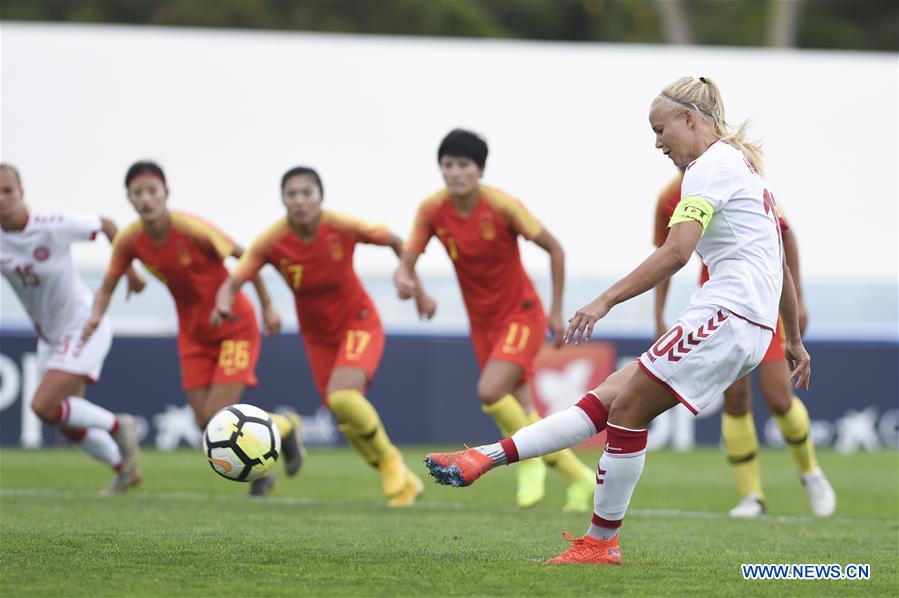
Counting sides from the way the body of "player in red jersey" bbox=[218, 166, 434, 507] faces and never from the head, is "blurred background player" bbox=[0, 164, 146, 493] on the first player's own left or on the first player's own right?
on the first player's own right

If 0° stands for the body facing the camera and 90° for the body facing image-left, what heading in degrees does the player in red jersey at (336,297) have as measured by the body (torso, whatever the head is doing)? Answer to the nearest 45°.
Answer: approximately 0°

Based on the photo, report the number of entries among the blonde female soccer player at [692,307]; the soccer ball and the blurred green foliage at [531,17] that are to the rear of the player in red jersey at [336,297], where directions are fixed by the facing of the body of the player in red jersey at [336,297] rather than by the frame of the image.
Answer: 1

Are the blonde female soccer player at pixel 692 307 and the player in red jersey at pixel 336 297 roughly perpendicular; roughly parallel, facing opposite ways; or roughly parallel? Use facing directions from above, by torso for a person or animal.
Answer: roughly perpendicular

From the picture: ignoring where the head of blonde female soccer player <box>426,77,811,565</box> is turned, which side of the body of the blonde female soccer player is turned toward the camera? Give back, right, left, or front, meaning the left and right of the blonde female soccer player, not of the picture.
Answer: left

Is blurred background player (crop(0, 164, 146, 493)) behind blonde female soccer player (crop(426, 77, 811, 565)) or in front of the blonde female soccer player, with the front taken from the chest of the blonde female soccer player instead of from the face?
in front

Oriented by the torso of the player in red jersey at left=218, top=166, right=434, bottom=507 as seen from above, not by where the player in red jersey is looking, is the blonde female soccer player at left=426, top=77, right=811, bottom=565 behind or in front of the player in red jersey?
in front

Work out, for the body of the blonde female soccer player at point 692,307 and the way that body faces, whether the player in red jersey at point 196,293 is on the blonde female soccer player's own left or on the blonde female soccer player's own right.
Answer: on the blonde female soccer player's own right

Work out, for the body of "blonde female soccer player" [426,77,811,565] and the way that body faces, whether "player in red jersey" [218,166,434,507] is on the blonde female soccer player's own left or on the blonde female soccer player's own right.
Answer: on the blonde female soccer player's own right

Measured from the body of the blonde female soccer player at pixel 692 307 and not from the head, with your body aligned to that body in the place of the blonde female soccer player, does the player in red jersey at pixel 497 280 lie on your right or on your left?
on your right

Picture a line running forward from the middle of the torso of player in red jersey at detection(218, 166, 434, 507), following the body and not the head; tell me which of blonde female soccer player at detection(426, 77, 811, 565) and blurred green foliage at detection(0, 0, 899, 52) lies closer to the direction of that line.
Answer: the blonde female soccer player

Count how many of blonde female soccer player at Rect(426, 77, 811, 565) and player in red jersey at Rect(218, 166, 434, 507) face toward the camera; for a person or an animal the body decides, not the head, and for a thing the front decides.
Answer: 1
